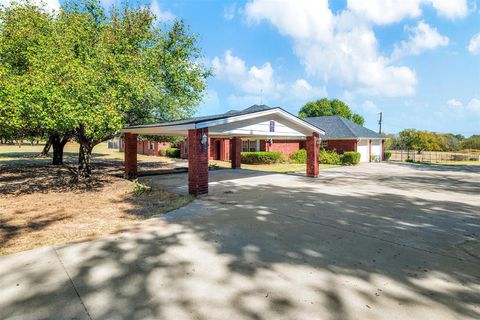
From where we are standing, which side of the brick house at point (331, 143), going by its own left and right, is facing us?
front

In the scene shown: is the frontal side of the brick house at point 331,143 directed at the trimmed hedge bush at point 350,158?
yes

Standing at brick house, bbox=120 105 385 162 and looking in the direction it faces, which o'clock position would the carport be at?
The carport is roughly at 1 o'clock from the brick house.

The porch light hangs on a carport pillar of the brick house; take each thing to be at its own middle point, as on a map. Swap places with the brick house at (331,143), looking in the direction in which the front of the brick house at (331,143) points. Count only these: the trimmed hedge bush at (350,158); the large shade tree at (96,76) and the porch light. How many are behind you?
0

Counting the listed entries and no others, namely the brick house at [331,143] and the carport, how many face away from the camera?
0

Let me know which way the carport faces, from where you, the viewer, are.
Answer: facing the viewer and to the right of the viewer

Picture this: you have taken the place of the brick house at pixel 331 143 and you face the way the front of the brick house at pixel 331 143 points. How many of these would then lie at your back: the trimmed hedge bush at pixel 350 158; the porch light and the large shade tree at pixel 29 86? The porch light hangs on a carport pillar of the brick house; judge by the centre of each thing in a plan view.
0

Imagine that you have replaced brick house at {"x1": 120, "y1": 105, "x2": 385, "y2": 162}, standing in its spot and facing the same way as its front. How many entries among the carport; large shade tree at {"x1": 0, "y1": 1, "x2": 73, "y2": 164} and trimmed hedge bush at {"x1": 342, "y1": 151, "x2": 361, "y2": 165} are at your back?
0

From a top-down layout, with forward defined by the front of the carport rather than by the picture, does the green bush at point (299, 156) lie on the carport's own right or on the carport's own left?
on the carport's own left

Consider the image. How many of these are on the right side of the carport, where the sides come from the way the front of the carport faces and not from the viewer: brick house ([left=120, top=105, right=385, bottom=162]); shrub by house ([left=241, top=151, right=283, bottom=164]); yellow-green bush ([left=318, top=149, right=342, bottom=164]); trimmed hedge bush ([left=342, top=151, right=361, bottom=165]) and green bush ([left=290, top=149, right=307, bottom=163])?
0

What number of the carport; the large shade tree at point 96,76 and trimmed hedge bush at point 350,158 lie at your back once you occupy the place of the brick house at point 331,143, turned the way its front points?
0

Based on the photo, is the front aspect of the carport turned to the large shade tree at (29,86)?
no

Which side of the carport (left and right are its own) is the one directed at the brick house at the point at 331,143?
left

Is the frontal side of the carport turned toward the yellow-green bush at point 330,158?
no

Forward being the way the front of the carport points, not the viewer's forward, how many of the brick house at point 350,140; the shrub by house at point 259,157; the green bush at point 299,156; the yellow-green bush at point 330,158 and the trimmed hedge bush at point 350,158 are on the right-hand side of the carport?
0

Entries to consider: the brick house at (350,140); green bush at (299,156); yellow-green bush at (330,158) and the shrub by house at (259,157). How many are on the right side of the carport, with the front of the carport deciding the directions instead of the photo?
0

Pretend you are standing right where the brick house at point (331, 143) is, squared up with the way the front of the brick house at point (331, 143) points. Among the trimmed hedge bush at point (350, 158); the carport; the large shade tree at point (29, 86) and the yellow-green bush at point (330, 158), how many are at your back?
0

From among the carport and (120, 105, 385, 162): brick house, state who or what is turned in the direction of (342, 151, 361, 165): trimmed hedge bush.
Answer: the brick house

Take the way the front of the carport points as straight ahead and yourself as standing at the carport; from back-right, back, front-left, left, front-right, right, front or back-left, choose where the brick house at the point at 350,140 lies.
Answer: left
